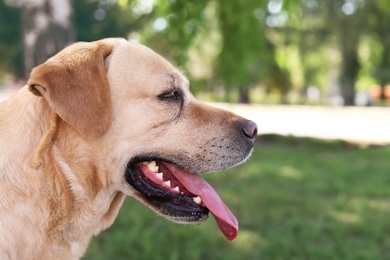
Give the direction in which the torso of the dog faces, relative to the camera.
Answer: to the viewer's right

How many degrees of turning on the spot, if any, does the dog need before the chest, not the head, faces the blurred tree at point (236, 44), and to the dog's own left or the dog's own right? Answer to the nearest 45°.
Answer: approximately 90° to the dog's own left

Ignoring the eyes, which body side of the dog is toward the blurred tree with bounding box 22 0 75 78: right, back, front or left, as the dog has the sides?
left

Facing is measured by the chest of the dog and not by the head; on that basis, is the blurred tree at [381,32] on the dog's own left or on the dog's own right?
on the dog's own left

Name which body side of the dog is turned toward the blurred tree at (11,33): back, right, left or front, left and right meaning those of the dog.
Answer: left
